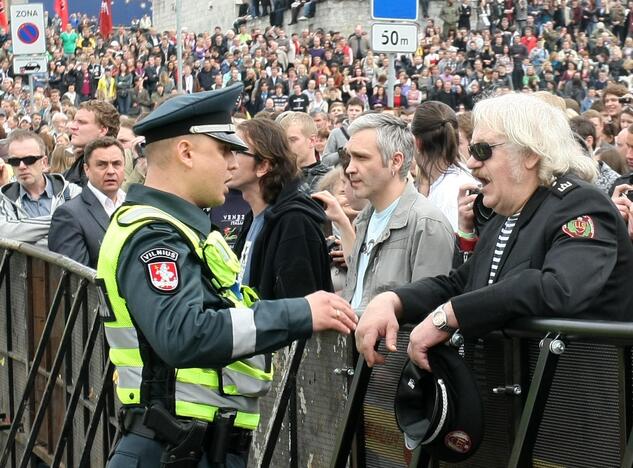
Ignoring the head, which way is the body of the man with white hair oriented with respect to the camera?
to the viewer's left

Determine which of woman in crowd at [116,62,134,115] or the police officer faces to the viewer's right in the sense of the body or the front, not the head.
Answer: the police officer

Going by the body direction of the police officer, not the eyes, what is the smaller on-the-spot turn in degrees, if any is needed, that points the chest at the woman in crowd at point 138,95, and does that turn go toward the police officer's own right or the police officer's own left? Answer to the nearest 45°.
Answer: approximately 90° to the police officer's own left

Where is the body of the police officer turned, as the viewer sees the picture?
to the viewer's right

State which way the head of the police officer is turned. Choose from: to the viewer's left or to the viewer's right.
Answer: to the viewer's right

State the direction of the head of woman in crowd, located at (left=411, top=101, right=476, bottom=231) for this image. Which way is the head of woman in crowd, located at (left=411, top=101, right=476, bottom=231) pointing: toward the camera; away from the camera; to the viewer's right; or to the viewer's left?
away from the camera

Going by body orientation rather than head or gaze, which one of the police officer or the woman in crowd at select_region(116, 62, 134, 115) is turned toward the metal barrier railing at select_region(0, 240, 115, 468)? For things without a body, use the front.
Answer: the woman in crowd
